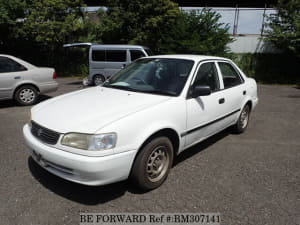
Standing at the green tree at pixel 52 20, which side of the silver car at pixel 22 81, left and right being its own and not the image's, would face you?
right

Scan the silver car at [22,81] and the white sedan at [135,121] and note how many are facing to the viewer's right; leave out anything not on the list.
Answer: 0

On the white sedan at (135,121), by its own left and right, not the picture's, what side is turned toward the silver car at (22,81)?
right

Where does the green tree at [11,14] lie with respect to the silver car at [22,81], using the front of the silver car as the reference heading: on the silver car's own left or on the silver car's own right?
on the silver car's own right

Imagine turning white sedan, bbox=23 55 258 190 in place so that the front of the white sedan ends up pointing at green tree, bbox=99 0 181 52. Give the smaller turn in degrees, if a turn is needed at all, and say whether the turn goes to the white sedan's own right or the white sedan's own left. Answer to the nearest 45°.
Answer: approximately 135° to the white sedan's own right

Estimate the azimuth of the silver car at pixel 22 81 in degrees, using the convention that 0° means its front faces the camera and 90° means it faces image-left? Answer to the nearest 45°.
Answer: approximately 90°

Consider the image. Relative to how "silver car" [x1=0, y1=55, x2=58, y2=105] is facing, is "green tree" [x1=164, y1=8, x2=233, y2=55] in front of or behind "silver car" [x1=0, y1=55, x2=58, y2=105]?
behind

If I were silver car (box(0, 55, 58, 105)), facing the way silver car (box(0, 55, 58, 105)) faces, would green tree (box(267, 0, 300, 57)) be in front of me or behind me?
behind

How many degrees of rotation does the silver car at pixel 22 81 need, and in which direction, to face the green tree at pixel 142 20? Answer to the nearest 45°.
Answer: approximately 135° to its right
